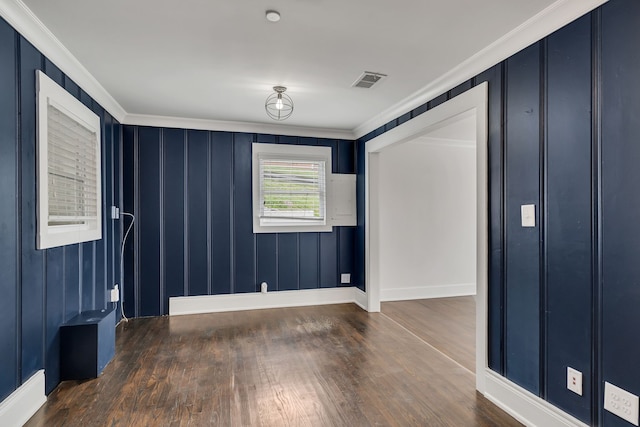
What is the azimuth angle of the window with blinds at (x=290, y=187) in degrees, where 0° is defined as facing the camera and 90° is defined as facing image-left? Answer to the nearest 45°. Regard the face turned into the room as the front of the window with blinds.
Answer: approximately 0°

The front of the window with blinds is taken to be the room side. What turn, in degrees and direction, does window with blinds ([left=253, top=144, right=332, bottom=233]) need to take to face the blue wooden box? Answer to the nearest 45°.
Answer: approximately 45° to its right

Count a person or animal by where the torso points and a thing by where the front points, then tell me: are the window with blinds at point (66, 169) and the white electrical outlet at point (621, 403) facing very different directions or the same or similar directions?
very different directions

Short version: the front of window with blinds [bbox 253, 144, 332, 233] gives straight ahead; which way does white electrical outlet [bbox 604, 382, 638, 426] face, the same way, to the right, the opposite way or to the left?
to the right

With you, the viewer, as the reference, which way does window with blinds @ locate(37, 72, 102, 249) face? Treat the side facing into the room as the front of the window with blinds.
facing the viewer and to the right of the viewer

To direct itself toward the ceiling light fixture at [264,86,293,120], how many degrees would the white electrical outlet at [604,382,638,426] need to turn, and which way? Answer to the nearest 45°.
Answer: approximately 45° to its right

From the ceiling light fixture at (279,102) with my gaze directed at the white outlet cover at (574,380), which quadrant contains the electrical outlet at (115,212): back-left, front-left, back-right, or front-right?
back-right

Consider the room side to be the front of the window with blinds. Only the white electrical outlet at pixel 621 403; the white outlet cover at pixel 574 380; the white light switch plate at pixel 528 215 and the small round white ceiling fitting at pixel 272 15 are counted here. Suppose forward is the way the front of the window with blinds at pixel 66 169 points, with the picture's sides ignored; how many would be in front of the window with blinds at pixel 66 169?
4

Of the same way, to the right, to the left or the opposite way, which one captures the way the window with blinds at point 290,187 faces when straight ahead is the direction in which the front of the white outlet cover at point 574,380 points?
to the left

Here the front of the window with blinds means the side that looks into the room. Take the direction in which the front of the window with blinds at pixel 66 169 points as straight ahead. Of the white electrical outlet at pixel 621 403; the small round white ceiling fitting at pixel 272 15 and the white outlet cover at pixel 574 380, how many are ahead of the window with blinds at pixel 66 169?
3

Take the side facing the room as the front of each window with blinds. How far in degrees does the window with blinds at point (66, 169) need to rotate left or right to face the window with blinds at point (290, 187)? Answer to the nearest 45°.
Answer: approximately 45° to its left

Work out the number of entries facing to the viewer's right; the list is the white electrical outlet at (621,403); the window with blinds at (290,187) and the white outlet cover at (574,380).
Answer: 0

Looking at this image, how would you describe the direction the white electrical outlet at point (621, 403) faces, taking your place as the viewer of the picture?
facing the viewer and to the left of the viewer

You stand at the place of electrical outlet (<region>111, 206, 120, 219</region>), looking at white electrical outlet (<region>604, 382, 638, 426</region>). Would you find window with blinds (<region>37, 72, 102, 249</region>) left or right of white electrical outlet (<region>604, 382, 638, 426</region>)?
right

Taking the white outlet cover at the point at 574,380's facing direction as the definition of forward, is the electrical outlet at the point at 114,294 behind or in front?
in front

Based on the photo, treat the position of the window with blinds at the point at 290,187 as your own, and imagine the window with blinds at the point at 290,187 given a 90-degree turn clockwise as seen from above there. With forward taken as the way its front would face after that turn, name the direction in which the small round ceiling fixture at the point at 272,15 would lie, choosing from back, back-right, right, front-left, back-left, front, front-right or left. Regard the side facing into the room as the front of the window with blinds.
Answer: left
